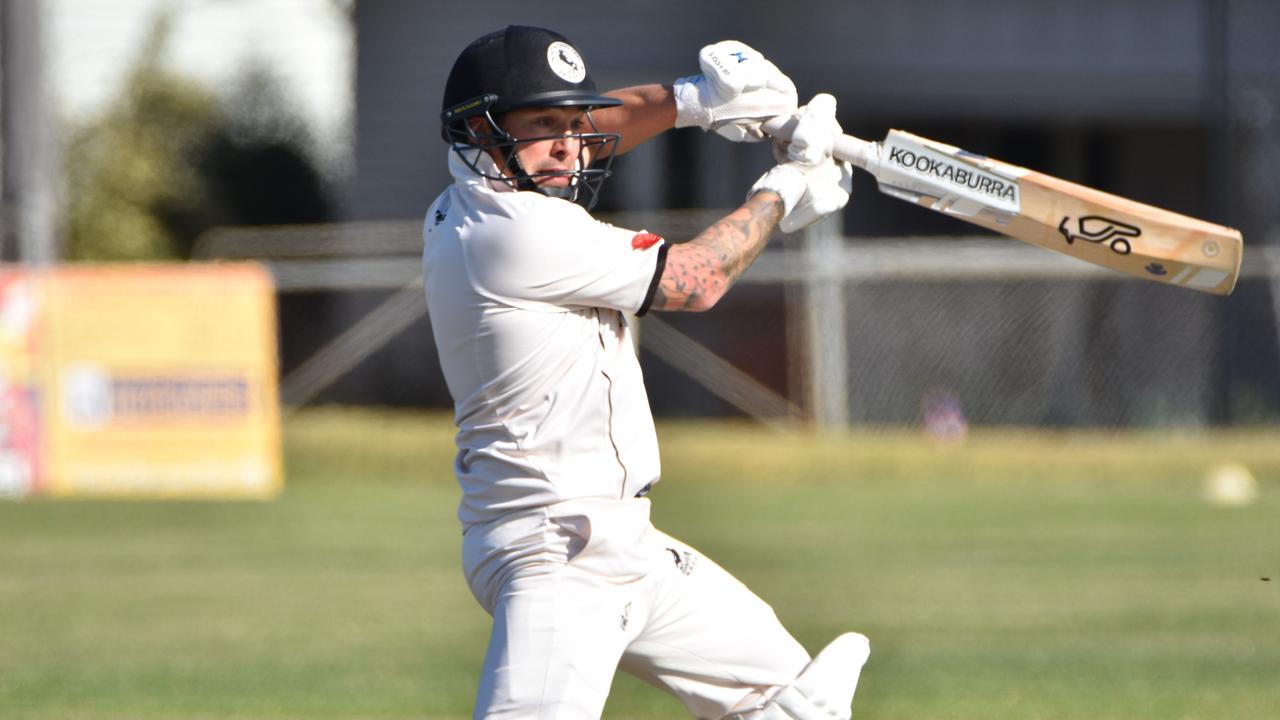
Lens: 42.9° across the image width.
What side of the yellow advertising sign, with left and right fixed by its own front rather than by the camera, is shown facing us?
front

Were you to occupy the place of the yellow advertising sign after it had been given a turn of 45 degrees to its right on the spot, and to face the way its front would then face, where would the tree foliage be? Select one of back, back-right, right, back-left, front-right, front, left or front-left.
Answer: back-right

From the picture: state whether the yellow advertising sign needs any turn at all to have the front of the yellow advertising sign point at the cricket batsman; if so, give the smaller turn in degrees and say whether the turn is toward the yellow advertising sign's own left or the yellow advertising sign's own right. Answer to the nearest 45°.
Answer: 0° — it already faces them
